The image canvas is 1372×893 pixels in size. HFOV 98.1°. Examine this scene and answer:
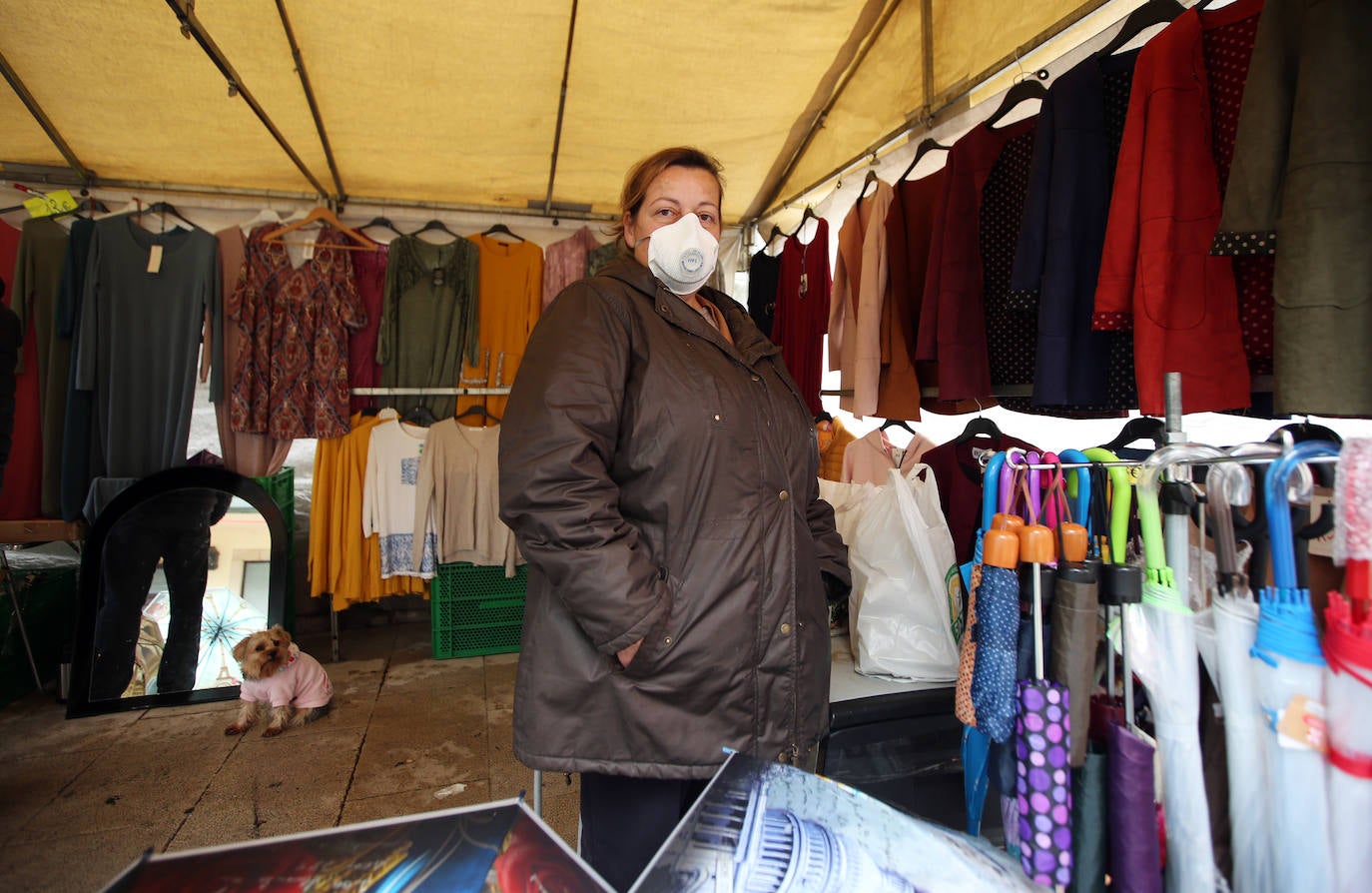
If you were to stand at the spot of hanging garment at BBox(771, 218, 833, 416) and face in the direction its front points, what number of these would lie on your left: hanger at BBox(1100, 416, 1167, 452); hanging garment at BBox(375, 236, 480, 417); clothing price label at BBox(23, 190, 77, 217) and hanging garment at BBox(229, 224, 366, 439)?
1

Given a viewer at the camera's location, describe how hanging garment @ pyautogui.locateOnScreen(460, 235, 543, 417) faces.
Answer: facing the viewer

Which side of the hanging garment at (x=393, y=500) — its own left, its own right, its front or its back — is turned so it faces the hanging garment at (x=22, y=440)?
right

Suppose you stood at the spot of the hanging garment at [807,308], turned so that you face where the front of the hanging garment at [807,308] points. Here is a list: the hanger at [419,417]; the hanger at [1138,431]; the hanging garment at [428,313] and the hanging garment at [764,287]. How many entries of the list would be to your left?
1

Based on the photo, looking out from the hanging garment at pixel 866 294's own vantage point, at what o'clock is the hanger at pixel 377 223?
The hanger is roughly at 2 o'clock from the hanging garment.

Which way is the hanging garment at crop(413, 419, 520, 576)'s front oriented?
toward the camera

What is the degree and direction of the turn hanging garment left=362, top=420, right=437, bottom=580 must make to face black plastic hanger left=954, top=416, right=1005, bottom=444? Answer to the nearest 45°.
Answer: approximately 45° to its left

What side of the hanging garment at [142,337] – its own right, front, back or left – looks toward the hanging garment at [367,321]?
left

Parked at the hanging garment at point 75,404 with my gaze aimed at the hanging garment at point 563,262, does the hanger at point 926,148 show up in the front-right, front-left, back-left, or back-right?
front-right

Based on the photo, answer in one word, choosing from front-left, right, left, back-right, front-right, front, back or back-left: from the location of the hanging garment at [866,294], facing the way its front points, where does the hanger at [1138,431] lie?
left

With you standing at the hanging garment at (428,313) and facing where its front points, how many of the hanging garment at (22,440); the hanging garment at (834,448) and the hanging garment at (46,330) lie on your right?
2

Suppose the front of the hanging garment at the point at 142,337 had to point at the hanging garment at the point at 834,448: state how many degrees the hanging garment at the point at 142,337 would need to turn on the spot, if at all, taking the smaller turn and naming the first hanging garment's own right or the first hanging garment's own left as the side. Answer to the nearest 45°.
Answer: approximately 45° to the first hanging garment's own left

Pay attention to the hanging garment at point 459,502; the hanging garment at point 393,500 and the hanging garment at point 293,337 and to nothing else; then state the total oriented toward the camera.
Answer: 3
